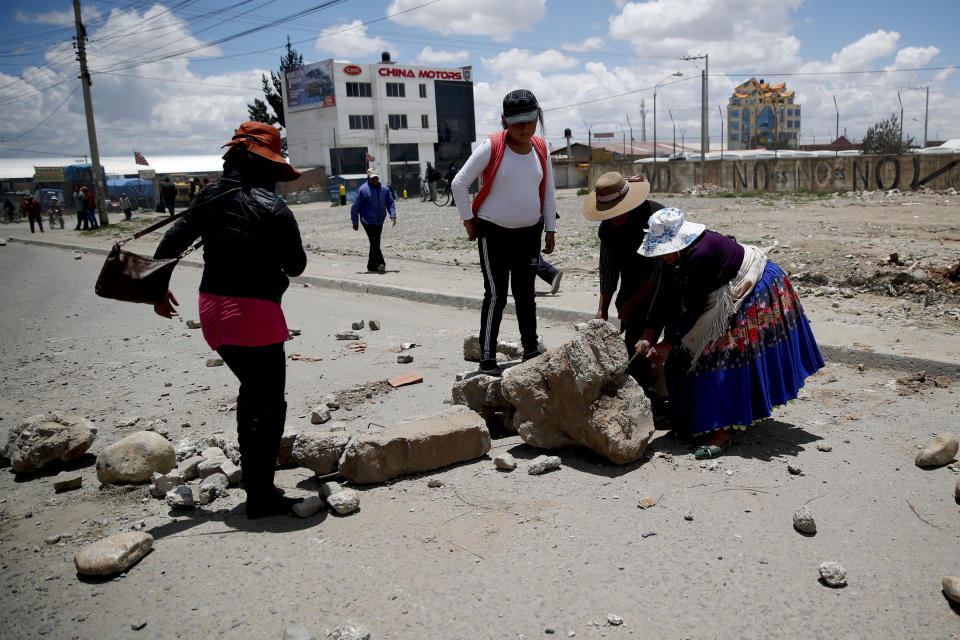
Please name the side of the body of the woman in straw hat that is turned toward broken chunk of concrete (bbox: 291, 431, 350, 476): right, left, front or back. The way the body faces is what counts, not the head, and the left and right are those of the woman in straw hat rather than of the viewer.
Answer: front

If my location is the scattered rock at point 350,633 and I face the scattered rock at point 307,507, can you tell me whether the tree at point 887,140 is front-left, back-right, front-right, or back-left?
front-right

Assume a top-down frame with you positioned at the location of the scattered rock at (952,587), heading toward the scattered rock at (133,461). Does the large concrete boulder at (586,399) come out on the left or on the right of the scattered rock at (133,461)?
right

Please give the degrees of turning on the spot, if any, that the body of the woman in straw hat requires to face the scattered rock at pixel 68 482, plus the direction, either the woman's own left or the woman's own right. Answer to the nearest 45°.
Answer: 0° — they already face it

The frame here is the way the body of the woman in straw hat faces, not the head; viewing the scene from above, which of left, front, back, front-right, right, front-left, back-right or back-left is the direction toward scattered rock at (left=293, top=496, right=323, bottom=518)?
front

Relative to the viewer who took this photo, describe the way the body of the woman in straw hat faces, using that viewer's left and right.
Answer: facing the viewer and to the left of the viewer

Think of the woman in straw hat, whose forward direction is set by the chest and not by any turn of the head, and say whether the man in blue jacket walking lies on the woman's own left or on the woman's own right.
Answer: on the woman's own right

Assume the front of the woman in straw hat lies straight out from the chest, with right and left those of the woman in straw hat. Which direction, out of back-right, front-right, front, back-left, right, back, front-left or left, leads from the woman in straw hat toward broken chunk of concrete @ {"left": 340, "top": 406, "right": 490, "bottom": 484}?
front

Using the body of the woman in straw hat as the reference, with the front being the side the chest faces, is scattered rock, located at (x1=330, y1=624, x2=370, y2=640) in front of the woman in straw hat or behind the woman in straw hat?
in front

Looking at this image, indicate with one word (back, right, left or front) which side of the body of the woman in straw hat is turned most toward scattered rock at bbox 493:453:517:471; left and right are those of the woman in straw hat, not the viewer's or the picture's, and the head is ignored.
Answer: front

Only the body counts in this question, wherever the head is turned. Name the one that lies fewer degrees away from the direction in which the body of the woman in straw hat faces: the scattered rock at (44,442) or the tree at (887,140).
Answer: the scattered rock

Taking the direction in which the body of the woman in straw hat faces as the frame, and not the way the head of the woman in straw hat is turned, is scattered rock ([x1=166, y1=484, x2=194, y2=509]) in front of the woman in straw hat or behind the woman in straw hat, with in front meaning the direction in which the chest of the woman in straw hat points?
in front

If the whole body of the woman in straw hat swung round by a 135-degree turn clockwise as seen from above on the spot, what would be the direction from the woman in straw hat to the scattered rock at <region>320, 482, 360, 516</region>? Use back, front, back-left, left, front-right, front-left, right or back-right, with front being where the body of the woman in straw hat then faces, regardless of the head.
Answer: back-left
